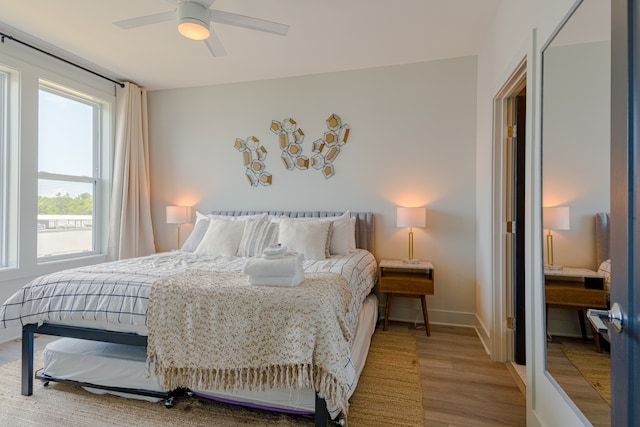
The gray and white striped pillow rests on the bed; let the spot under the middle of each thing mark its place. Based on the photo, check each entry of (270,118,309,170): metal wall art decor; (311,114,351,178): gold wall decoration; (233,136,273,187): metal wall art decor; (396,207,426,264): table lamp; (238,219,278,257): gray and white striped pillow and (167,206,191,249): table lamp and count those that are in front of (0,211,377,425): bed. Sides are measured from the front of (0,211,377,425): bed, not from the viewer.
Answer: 0

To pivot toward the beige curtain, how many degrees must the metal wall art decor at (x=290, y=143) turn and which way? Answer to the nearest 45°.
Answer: approximately 90° to its right

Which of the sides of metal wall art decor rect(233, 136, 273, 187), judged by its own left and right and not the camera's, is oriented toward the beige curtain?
right

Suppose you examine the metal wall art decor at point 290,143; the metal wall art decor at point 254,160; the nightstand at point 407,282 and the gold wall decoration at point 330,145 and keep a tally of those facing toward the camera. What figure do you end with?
4

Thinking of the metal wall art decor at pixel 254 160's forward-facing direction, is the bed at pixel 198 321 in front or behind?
in front

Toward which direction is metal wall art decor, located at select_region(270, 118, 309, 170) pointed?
toward the camera

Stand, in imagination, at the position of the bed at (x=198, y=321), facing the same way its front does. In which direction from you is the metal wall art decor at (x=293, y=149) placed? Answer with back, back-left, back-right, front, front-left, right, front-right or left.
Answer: back

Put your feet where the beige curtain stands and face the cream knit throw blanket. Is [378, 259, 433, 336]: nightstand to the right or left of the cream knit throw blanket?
left

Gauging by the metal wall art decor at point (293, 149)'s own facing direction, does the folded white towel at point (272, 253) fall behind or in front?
in front

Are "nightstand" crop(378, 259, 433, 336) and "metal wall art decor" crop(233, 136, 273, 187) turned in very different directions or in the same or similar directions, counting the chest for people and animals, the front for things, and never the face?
same or similar directions

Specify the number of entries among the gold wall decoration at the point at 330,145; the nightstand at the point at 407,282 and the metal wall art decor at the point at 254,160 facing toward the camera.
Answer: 3

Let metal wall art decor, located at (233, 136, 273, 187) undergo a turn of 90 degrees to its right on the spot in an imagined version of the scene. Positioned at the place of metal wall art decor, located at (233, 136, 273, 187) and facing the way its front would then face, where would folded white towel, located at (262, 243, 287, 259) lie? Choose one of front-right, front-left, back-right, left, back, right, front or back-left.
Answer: left

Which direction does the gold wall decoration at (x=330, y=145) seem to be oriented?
toward the camera

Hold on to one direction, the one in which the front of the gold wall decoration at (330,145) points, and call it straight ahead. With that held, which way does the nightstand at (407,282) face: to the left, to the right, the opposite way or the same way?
the same way

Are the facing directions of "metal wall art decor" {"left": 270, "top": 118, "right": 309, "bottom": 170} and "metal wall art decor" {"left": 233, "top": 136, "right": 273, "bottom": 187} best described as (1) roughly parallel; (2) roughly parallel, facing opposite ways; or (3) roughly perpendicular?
roughly parallel

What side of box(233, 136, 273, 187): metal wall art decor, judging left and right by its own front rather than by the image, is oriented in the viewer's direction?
front

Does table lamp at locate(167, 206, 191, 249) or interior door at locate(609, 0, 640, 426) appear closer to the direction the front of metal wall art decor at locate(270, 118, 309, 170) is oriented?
the interior door
